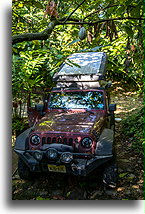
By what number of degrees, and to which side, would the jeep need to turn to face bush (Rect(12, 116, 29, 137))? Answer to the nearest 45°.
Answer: approximately 135° to its right

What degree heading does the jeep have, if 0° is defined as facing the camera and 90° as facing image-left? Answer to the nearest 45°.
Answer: approximately 0°
